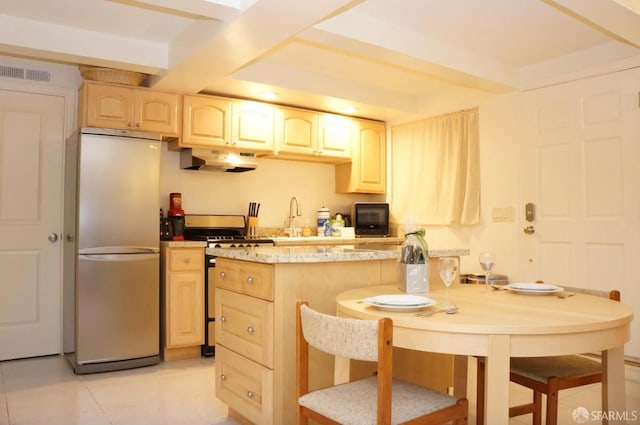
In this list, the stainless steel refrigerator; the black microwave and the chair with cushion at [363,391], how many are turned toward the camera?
2

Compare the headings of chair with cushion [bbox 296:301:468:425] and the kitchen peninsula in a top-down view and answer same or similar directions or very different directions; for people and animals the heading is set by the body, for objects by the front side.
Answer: very different directions

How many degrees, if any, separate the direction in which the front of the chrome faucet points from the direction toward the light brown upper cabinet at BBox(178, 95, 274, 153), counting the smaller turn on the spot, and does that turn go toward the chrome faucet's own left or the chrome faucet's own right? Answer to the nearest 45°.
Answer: approximately 90° to the chrome faucet's own right

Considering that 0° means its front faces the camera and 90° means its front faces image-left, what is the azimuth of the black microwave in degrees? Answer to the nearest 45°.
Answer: approximately 0°

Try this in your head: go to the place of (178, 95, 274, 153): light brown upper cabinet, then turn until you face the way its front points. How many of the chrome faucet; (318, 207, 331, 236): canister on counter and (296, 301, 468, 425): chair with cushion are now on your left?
2

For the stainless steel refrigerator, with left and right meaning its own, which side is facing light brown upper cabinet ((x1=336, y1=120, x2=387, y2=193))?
left

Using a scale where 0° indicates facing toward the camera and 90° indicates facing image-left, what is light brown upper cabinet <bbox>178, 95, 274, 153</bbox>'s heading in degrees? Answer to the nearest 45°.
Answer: approximately 315°

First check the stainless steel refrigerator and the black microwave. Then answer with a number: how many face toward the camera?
2

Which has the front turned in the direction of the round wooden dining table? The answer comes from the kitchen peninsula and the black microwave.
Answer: the black microwave

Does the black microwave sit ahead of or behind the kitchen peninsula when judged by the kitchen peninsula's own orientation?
behind
